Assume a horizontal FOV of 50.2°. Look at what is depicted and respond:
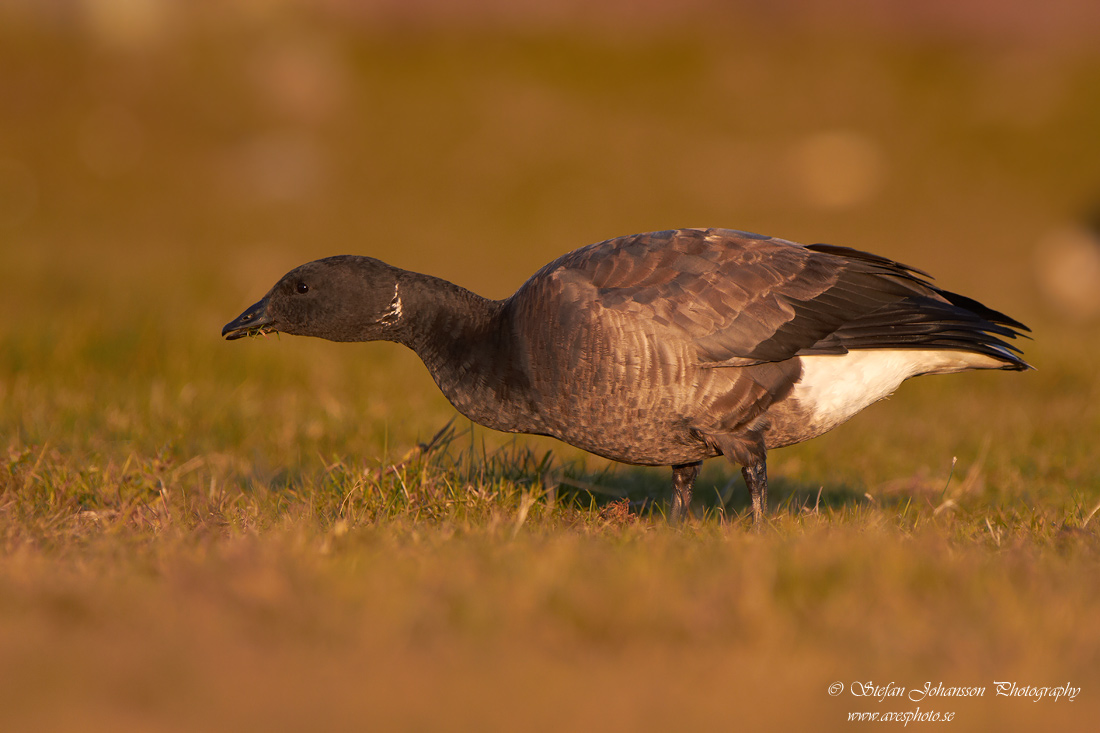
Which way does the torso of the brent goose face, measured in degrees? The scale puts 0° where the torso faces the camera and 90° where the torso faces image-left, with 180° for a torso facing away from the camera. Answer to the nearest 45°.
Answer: approximately 90°
